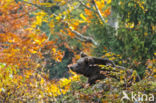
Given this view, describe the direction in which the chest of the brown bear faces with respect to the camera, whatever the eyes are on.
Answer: to the viewer's left
